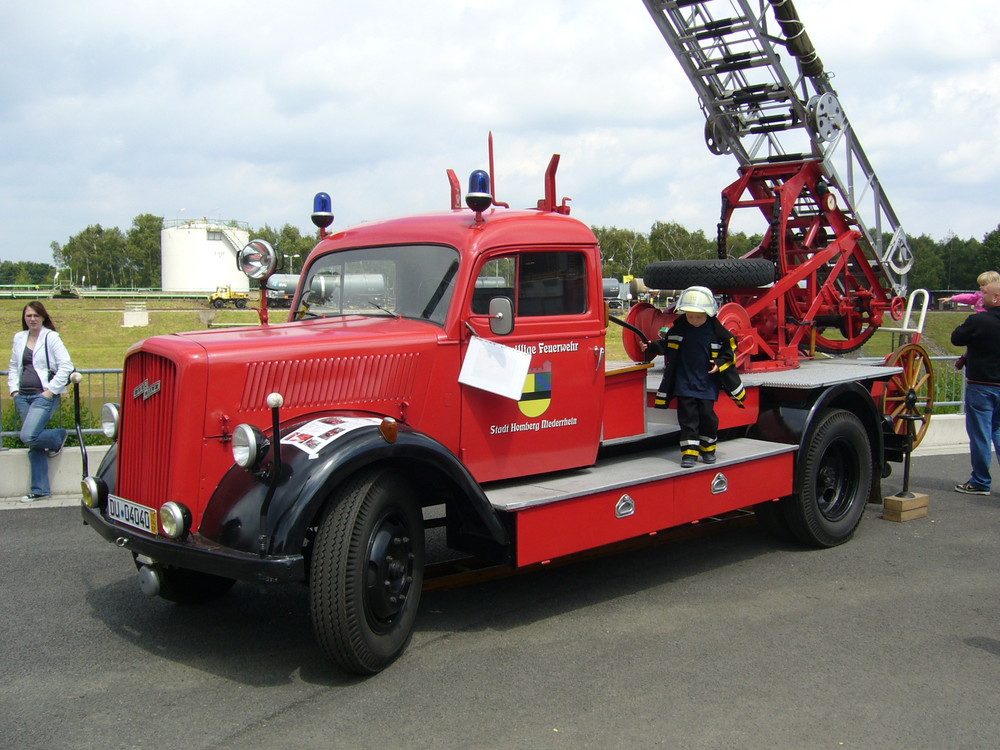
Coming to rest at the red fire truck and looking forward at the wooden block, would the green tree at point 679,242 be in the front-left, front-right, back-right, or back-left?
front-left

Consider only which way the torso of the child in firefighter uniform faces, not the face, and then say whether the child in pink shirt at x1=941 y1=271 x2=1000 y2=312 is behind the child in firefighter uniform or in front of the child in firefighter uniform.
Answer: behind

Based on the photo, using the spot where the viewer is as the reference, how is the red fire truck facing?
facing the viewer and to the left of the viewer

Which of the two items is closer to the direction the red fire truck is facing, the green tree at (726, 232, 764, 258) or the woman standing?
the woman standing

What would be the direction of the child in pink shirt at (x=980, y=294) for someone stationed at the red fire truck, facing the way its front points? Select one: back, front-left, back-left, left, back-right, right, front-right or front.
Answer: back

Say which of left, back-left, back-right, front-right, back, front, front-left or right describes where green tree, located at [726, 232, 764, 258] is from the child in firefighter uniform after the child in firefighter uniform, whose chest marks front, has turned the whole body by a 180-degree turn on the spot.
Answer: front

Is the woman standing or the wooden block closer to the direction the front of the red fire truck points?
the woman standing

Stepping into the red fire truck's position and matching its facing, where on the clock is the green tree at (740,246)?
The green tree is roughly at 5 o'clock from the red fire truck.

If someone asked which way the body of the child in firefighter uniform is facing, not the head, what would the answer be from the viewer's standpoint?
toward the camera

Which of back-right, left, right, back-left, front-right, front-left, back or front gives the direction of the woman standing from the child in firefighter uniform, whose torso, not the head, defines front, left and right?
right

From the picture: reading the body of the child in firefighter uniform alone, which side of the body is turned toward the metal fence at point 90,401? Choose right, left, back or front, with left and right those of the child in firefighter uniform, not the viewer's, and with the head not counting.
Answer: right

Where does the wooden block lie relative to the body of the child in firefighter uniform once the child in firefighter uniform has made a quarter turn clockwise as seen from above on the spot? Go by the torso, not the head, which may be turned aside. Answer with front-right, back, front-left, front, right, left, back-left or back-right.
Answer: back-right
